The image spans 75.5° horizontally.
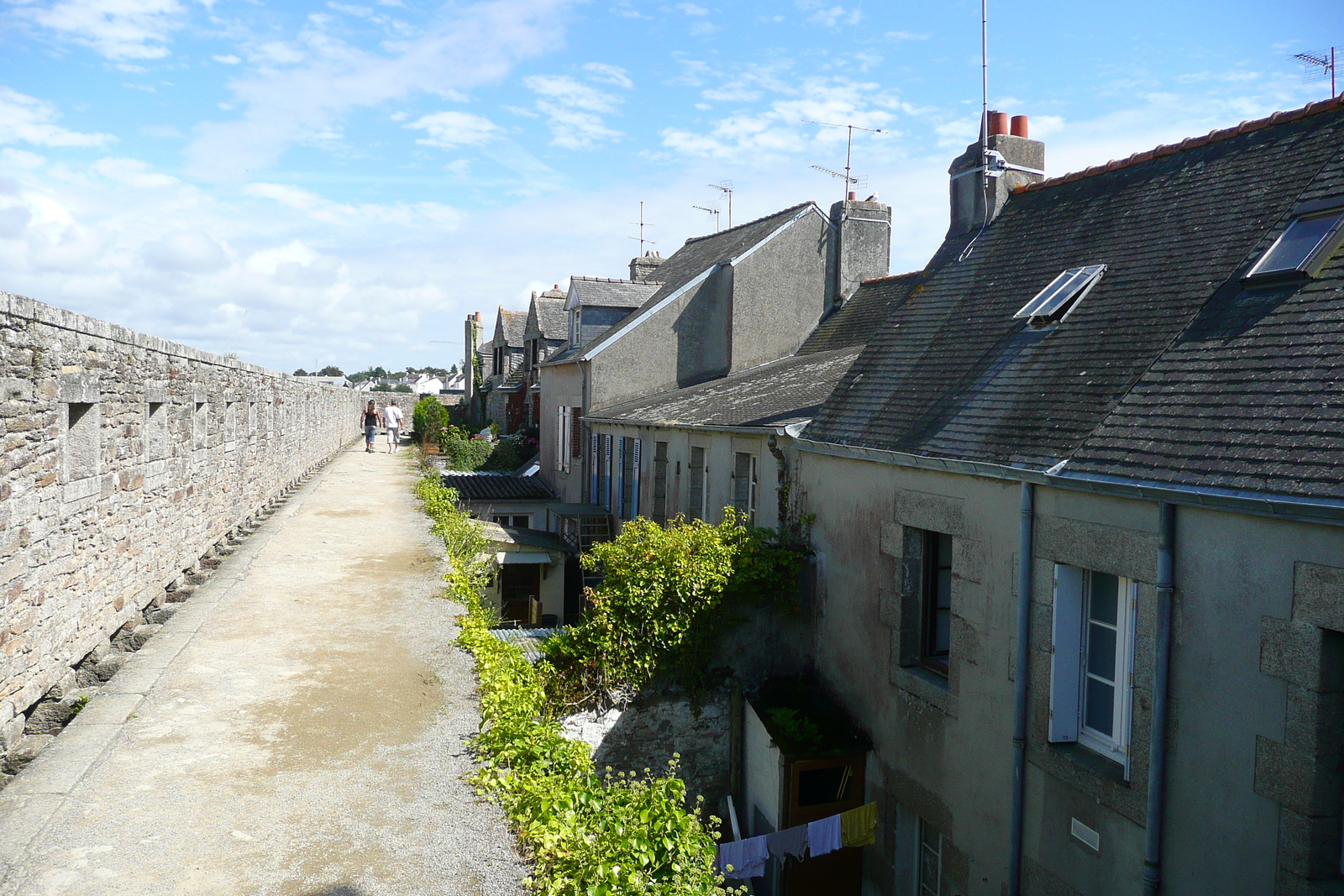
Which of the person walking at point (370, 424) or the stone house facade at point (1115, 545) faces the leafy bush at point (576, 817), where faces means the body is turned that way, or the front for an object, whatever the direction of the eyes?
the stone house facade

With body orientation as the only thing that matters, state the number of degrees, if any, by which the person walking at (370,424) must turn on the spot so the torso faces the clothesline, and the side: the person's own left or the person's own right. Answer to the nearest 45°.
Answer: approximately 180°

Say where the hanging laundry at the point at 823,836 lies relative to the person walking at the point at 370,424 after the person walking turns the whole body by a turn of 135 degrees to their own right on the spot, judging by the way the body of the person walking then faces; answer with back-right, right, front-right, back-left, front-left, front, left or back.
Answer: front-right

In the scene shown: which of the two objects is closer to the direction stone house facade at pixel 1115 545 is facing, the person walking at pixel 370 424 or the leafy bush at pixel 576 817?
the leafy bush

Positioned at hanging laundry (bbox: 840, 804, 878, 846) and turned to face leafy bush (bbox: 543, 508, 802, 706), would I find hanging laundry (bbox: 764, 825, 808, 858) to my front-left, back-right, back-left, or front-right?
front-left

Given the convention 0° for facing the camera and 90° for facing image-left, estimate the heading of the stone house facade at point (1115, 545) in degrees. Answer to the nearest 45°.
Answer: approximately 45°

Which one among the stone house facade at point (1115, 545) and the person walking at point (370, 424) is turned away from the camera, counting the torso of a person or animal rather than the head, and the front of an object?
the person walking

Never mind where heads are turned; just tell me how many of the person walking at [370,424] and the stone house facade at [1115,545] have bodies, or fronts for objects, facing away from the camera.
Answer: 1

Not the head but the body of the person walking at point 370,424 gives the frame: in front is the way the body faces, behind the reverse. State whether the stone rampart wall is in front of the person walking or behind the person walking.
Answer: behind

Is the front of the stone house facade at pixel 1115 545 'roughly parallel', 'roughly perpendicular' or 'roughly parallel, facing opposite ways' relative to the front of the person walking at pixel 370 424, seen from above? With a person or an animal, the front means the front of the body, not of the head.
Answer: roughly perpendicular

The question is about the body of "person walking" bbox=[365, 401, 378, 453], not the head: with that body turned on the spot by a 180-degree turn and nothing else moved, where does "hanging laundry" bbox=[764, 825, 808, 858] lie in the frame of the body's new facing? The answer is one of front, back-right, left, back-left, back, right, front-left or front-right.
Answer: front

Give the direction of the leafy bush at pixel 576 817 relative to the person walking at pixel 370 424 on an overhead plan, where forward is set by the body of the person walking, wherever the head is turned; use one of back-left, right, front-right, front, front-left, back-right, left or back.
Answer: back

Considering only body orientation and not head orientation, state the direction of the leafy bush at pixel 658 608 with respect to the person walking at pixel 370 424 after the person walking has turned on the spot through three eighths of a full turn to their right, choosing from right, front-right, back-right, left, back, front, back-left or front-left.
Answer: front-right

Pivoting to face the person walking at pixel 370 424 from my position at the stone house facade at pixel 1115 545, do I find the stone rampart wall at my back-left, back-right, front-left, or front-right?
front-left

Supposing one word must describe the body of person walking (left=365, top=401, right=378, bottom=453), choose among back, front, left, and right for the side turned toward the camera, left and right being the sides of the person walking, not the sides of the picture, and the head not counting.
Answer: back
